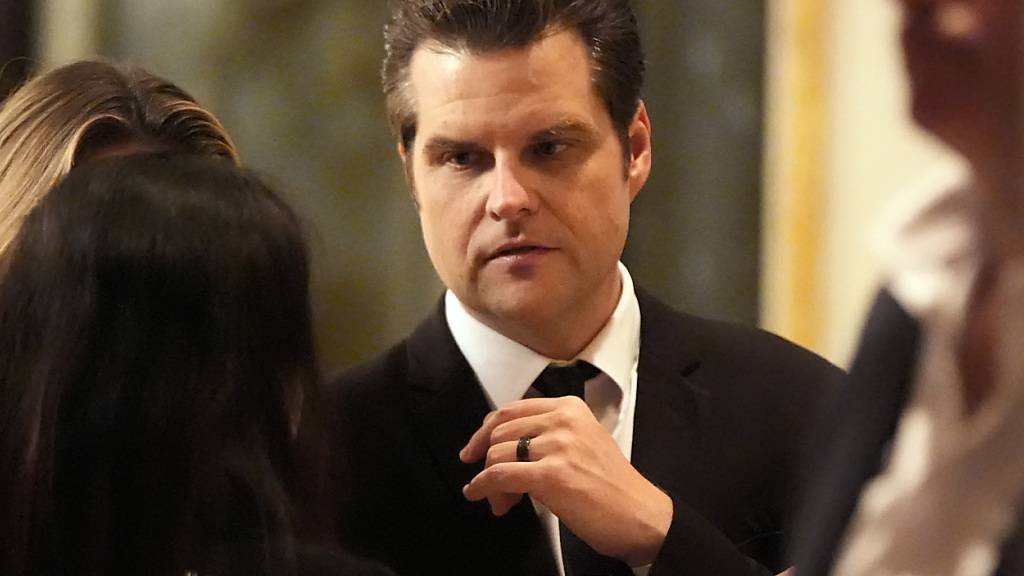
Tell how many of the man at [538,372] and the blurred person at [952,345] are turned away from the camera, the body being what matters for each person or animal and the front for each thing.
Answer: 0

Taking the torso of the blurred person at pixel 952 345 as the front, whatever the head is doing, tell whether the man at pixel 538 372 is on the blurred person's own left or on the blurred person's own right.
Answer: on the blurred person's own right

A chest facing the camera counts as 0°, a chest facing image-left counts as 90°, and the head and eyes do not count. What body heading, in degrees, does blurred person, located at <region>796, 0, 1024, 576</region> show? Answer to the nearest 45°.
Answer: approximately 45°

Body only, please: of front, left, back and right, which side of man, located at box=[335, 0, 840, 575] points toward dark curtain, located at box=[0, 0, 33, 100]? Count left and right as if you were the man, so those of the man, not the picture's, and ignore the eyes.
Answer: back

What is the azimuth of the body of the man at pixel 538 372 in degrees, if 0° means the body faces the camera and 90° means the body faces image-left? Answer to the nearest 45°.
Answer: approximately 45°

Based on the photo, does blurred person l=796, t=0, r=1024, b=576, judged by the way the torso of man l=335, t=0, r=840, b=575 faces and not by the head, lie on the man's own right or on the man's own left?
on the man's own left
